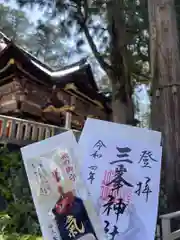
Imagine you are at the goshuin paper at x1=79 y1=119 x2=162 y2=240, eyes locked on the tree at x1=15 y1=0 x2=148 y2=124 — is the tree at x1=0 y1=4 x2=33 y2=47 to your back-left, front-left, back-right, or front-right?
front-left

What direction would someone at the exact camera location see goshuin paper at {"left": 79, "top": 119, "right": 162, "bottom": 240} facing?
facing the viewer

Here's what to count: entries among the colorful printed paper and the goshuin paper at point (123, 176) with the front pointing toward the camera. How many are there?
2

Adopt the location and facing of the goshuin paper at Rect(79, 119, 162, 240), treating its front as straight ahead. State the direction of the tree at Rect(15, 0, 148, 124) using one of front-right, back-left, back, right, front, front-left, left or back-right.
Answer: back

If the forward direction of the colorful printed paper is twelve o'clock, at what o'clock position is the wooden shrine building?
The wooden shrine building is roughly at 6 o'clock from the colorful printed paper.

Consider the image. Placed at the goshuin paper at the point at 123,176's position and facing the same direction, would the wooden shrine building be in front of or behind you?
behind

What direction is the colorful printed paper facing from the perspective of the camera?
toward the camera

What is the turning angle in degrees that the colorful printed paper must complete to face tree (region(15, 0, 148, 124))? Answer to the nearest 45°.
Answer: approximately 180°

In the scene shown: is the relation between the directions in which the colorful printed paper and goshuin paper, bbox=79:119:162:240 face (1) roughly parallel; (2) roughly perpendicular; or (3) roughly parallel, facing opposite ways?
roughly parallel

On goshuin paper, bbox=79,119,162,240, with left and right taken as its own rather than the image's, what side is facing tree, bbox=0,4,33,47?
back

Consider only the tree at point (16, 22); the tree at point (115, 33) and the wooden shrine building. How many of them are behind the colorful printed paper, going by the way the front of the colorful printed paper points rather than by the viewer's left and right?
3
